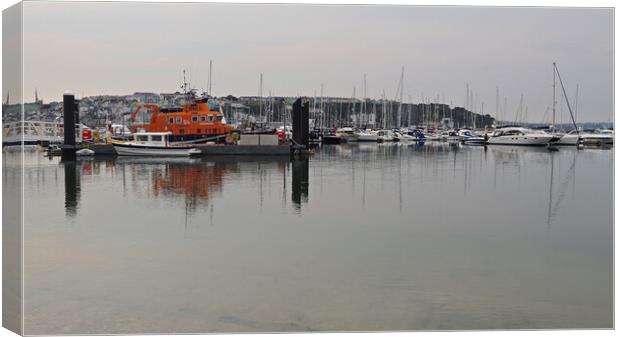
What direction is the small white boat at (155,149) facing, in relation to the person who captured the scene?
facing to the left of the viewer

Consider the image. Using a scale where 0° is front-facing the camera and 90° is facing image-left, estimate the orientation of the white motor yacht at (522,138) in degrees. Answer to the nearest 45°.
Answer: approximately 270°

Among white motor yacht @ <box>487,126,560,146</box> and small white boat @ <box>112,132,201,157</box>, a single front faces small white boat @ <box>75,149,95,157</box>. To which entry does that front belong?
small white boat @ <box>112,132,201,157</box>

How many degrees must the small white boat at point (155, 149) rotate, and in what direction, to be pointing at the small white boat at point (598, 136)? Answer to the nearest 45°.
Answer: approximately 180°

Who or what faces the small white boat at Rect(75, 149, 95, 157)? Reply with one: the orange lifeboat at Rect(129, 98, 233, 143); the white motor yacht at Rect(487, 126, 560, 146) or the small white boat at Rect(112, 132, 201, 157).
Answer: the small white boat at Rect(112, 132, 201, 157)

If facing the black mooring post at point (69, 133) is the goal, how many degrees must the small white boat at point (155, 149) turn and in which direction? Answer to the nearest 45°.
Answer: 0° — it already faces it

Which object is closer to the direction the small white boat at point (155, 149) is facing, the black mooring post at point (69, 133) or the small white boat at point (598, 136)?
the black mooring post

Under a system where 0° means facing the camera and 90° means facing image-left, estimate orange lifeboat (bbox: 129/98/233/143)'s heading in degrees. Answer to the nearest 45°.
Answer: approximately 270°

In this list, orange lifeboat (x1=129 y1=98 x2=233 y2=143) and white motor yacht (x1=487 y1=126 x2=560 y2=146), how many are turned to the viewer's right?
2

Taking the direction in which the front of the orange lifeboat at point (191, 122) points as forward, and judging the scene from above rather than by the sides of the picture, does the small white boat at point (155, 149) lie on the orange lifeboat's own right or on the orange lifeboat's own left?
on the orange lifeboat's own right

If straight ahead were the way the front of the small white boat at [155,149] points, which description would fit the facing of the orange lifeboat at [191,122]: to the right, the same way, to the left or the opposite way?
the opposite way

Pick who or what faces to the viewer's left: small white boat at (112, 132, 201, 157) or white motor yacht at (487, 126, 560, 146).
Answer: the small white boat

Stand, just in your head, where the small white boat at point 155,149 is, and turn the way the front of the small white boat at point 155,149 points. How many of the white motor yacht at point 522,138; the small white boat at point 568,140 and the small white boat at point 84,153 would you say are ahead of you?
1
